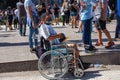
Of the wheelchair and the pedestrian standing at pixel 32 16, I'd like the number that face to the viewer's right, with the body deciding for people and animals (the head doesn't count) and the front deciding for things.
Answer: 2

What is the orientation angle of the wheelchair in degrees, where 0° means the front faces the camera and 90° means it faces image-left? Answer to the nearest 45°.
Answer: approximately 270°

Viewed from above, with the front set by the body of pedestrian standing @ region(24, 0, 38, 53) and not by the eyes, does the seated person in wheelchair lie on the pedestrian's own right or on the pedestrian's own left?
on the pedestrian's own right

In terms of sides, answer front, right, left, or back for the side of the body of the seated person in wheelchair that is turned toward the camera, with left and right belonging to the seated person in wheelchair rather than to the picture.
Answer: right

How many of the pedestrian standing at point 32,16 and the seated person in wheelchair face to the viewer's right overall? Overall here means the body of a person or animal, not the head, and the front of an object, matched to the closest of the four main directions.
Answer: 2

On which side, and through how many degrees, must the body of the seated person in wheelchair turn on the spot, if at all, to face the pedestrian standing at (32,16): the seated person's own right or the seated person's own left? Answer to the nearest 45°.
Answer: approximately 135° to the seated person's own left
